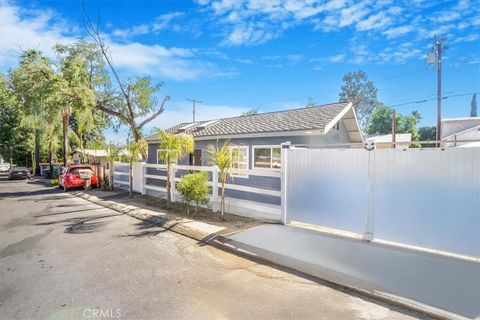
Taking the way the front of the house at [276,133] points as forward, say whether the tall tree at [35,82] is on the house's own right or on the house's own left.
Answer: on the house's own right

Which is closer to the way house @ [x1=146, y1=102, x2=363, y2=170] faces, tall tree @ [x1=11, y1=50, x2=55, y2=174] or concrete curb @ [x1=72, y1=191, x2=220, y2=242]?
the concrete curb

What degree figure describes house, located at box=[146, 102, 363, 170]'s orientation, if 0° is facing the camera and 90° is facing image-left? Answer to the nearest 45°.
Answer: approximately 45°

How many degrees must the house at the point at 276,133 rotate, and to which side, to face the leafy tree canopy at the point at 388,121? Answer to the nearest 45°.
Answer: approximately 180°

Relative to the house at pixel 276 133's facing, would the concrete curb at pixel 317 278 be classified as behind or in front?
in front

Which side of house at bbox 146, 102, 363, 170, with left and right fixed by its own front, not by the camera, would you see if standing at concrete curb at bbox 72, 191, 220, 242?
front

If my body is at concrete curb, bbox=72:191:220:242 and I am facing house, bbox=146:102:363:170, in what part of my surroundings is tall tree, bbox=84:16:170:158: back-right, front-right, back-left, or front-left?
front-left

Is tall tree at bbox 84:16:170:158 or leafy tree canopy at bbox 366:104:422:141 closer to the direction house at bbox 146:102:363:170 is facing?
the tall tree

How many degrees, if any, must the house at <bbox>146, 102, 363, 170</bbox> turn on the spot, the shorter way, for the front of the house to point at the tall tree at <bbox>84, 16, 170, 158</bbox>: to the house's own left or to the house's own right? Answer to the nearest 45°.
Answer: approximately 90° to the house's own right

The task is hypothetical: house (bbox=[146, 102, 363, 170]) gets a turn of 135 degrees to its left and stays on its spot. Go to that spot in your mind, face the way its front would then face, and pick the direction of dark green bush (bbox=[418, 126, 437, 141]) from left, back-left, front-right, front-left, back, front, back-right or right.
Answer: front-left

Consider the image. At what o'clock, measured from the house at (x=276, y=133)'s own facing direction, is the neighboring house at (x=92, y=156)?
The neighboring house is roughly at 3 o'clock from the house.

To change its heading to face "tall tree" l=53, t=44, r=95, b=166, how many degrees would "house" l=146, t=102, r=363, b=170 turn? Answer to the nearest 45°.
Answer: approximately 45° to its right

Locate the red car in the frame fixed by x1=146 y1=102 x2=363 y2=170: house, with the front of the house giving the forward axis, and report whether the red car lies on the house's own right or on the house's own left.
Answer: on the house's own right

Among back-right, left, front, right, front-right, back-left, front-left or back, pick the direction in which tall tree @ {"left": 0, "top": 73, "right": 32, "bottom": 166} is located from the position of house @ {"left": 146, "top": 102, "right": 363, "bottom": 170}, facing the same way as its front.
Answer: right

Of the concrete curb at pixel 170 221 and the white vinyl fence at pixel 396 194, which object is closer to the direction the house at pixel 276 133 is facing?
the concrete curb

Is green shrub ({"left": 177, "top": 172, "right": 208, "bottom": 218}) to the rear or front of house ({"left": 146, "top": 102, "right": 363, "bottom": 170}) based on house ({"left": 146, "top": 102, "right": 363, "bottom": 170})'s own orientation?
to the front

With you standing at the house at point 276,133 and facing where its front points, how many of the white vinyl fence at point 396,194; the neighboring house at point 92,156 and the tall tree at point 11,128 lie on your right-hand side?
2
